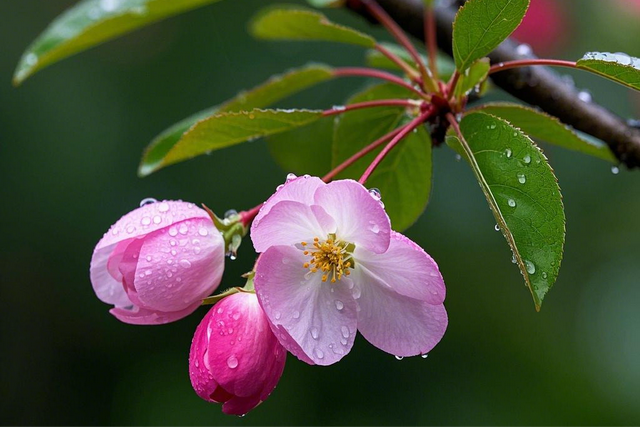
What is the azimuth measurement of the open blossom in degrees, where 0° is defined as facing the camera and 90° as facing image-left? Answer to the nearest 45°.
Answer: approximately 0°
